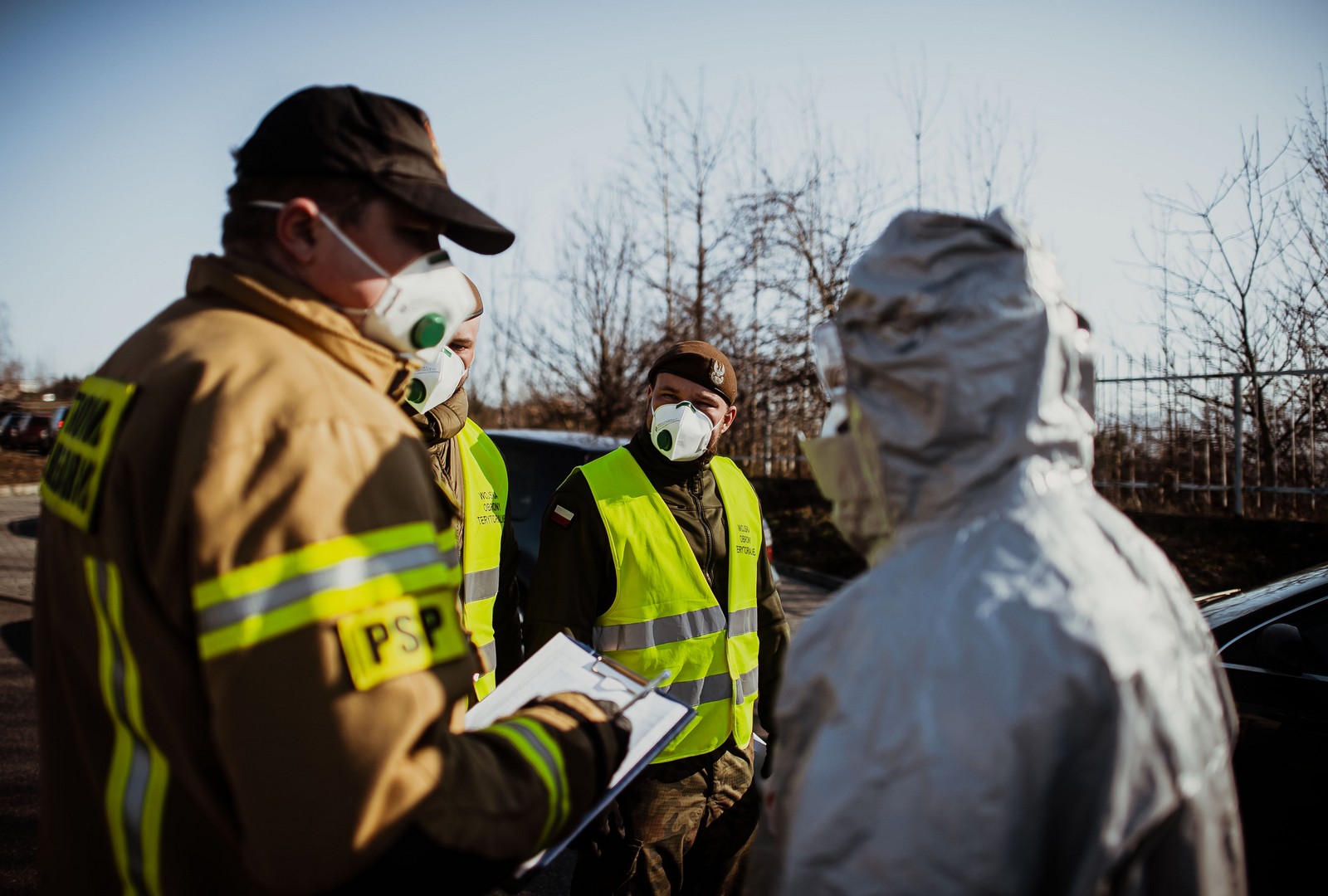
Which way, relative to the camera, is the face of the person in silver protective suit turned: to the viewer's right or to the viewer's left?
to the viewer's left

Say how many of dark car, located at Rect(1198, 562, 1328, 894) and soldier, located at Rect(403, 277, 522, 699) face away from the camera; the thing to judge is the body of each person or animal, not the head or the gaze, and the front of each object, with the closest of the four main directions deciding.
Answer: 0

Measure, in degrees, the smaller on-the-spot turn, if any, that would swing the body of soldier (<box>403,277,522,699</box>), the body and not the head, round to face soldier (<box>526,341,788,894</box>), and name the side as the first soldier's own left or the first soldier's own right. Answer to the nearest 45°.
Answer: approximately 90° to the first soldier's own left

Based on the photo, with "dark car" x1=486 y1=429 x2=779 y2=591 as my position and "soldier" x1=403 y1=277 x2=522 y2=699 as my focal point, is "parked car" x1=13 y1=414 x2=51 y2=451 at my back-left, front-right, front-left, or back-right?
back-right

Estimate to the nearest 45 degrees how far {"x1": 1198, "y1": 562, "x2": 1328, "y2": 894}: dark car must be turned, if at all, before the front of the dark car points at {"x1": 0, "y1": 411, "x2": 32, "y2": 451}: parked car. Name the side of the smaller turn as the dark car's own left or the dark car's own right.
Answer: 0° — it already faces it

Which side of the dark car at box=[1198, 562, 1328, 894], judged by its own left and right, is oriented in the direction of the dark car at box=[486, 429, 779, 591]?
front

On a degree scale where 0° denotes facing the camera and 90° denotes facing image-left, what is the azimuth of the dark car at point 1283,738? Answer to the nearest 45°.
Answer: approximately 90°

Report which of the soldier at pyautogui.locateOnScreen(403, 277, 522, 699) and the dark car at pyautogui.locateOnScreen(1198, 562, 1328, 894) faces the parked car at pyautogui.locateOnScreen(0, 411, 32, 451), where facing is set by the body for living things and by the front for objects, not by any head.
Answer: the dark car

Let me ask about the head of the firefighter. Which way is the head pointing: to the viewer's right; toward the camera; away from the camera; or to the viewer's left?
to the viewer's right

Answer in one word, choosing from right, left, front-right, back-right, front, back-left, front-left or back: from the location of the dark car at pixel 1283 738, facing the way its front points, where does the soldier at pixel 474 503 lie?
front-left

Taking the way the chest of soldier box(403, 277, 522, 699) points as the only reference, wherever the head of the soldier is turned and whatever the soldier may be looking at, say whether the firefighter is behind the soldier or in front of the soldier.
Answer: in front

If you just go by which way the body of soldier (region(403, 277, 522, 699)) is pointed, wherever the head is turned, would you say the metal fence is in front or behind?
behind
